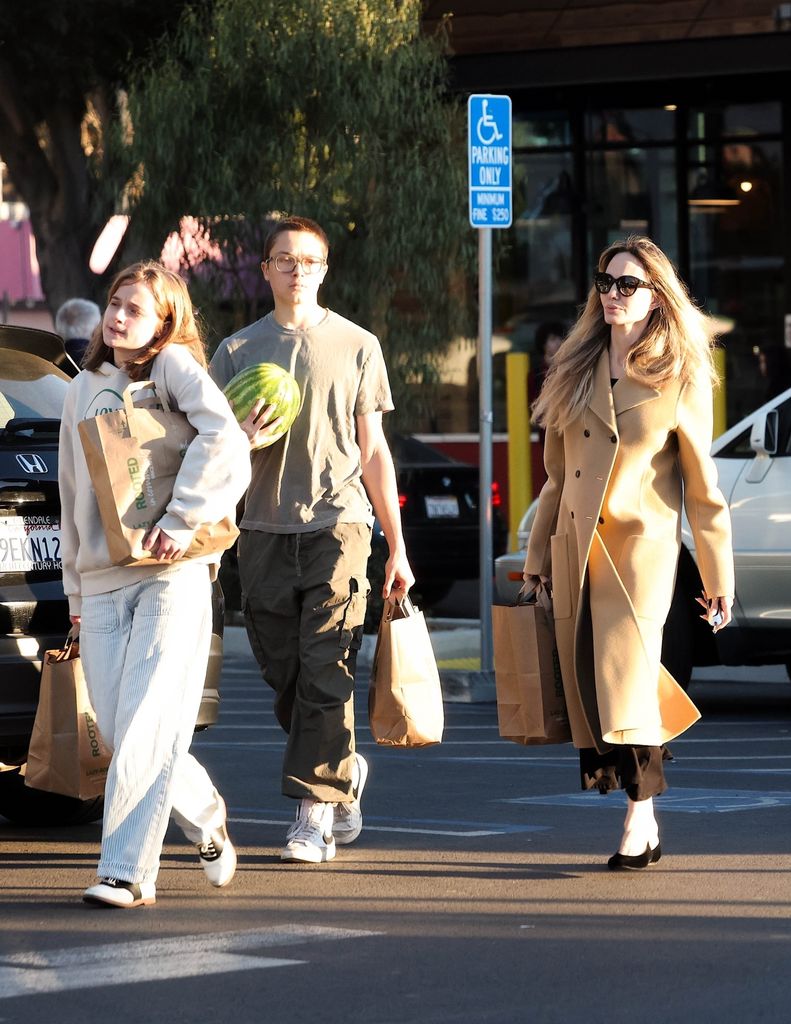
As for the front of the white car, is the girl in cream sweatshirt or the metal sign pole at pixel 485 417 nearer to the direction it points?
the metal sign pole

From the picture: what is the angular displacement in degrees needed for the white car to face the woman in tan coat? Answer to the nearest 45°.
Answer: approximately 90° to its left

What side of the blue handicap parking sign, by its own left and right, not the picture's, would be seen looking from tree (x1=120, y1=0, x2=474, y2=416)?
back

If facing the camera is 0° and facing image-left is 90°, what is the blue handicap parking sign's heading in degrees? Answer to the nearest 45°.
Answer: approximately 0°

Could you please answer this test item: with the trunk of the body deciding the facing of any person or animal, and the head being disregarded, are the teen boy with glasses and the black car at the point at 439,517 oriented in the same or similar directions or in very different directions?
very different directions

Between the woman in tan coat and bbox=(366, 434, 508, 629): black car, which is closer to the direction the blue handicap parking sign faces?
the woman in tan coat

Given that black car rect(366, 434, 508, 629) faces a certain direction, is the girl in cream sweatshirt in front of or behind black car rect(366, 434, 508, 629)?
behind

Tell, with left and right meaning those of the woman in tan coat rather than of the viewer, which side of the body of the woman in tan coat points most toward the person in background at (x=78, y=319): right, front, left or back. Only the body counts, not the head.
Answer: right

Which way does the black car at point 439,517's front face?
away from the camera

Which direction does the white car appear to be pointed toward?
to the viewer's left

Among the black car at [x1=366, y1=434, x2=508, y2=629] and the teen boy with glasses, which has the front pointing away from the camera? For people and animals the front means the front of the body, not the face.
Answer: the black car

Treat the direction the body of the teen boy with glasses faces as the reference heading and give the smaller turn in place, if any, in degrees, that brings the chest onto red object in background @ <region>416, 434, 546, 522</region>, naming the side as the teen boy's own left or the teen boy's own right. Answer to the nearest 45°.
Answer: approximately 180°
